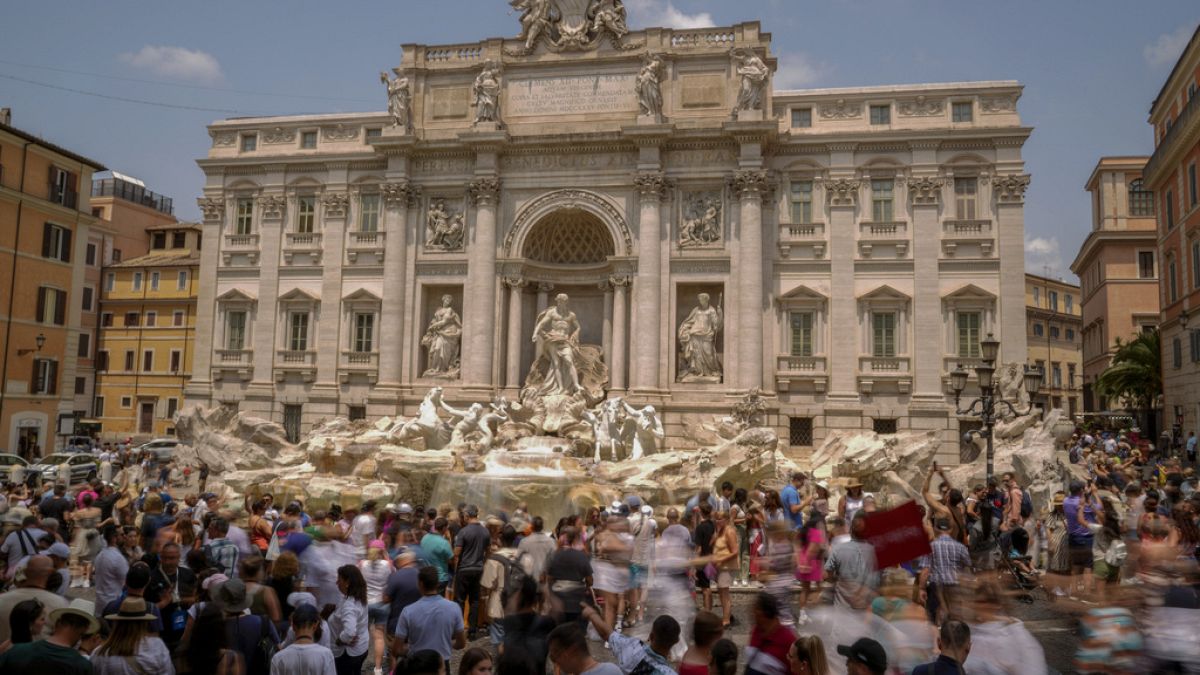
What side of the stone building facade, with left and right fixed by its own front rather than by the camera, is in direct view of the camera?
front

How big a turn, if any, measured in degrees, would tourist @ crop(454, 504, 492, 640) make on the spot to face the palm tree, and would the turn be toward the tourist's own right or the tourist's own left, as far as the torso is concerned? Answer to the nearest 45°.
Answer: approximately 45° to the tourist's own right

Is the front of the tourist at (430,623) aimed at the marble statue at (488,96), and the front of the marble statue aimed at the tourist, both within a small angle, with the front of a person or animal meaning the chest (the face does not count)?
yes

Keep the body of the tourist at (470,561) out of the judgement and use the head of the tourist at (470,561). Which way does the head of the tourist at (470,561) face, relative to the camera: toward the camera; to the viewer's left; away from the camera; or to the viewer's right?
away from the camera

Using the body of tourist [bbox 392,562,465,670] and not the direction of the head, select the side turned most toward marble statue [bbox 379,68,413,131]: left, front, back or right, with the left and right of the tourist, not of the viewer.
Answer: front

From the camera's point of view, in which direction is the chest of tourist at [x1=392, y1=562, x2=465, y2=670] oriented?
away from the camera

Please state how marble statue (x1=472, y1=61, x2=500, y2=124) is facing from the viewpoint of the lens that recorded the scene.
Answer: facing the viewer

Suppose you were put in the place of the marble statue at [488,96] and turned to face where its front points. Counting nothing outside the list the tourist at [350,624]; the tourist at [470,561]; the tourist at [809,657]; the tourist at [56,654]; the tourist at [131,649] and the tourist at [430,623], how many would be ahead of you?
6

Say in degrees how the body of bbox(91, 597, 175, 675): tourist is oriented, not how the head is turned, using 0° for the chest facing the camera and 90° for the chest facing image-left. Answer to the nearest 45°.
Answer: approximately 180°

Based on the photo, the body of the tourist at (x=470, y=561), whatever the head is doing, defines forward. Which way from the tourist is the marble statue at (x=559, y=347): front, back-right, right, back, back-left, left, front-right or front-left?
front

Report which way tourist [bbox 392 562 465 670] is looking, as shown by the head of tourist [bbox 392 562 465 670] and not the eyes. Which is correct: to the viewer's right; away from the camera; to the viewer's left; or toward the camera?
away from the camera

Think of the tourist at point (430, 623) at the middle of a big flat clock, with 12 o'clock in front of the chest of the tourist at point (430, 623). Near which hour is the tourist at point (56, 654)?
the tourist at point (56, 654) is roughly at 8 o'clock from the tourist at point (430, 623).

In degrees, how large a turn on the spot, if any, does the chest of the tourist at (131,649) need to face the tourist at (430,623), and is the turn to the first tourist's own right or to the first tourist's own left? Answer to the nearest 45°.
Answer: approximately 90° to the first tourist's own right

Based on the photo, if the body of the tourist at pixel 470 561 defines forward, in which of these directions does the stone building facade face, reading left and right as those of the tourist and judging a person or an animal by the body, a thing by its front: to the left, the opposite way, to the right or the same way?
the opposite way

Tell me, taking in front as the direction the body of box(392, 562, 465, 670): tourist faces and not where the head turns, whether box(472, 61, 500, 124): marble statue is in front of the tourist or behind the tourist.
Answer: in front

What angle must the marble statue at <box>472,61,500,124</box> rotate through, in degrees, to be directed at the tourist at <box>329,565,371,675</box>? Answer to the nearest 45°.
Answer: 0° — it already faces them

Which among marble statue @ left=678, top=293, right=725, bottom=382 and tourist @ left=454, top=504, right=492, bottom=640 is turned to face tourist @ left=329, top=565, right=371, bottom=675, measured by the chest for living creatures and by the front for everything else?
the marble statue
